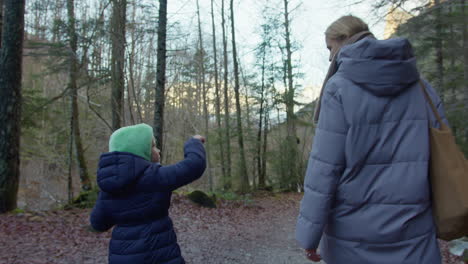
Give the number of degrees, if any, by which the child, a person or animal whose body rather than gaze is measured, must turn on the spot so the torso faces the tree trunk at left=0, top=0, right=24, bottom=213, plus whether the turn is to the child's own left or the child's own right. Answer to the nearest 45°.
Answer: approximately 90° to the child's own left

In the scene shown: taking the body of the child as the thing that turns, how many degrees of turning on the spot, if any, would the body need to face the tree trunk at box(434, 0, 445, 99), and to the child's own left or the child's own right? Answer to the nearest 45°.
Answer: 0° — they already face it

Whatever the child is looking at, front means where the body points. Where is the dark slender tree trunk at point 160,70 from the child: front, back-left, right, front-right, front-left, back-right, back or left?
front-left

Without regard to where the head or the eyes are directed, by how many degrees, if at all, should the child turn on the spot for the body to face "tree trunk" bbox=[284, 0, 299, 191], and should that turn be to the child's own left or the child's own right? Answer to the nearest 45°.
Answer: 0° — they already face it

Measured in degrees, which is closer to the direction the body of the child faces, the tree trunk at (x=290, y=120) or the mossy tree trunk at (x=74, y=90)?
the tree trunk

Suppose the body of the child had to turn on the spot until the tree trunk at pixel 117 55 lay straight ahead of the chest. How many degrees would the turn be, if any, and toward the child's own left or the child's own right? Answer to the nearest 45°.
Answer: approximately 45° to the child's own left

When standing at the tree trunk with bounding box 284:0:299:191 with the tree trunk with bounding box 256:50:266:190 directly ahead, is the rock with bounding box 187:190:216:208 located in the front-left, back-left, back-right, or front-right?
front-left

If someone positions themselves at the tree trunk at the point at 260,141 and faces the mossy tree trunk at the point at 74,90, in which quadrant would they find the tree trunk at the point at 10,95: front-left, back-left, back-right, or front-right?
front-left

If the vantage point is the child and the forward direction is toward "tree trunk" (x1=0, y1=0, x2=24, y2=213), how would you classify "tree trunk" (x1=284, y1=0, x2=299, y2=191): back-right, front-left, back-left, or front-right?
front-right

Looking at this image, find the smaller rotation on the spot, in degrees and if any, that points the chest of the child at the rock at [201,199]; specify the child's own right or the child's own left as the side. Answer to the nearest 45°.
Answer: approximately 45° to the child's own left

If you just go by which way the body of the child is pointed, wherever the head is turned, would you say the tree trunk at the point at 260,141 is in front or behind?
in front

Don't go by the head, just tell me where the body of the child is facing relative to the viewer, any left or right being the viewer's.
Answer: facing away from the viewer and to the right of the viewer
